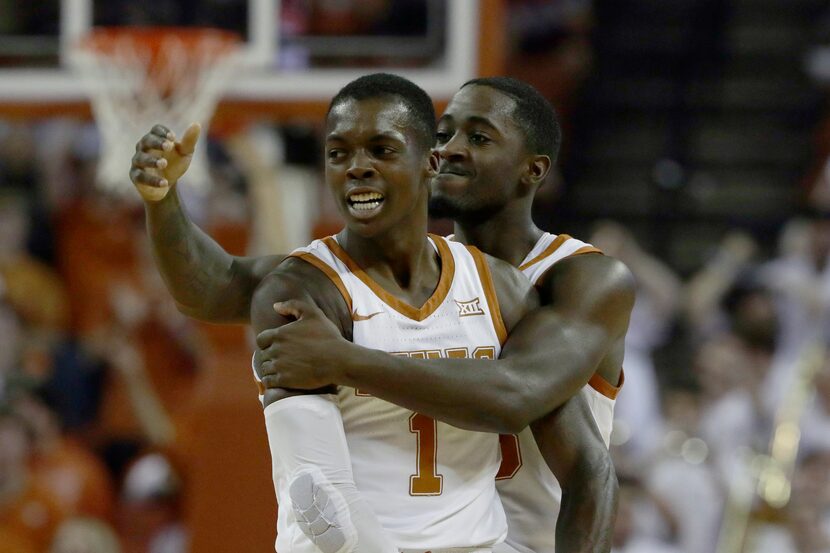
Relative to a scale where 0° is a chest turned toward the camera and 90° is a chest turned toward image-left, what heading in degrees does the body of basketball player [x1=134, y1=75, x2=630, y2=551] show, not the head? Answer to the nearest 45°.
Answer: approximately 45°

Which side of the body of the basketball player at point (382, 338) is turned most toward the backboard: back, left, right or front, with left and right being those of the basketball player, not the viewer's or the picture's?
back

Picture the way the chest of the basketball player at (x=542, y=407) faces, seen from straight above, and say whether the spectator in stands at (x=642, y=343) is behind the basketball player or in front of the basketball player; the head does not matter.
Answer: behind

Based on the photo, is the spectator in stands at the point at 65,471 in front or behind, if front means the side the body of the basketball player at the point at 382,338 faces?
behind

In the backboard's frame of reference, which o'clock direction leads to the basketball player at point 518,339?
The basketball player is roughly at 12 o'clock from the backboard.

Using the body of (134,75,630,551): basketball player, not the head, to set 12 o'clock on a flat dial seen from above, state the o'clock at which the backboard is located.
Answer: The backboard is roughly at 4 o'clock from the basketball player.

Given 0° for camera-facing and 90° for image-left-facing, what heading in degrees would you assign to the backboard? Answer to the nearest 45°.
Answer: approximately 0°
